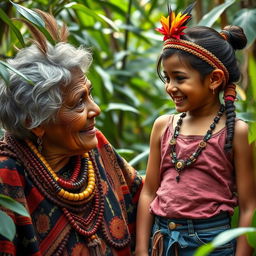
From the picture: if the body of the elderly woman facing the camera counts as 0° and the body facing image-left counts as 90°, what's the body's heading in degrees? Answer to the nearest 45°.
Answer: approximately 315°

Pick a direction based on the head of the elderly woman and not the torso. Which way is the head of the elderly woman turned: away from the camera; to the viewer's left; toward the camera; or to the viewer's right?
to the viewer's right

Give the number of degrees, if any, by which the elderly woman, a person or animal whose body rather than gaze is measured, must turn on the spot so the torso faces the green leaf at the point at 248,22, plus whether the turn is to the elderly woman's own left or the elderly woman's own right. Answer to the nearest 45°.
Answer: approximately 90° to the elderly woman's own left

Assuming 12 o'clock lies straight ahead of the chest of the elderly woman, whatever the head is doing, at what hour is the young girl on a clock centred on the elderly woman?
The young girl is roughly at 11 o'clock from the elderly woman.

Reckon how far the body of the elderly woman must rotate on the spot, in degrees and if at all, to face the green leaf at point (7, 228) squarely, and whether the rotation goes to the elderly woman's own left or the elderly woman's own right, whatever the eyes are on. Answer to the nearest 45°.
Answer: approximately 45° to the elderly woman's own right
